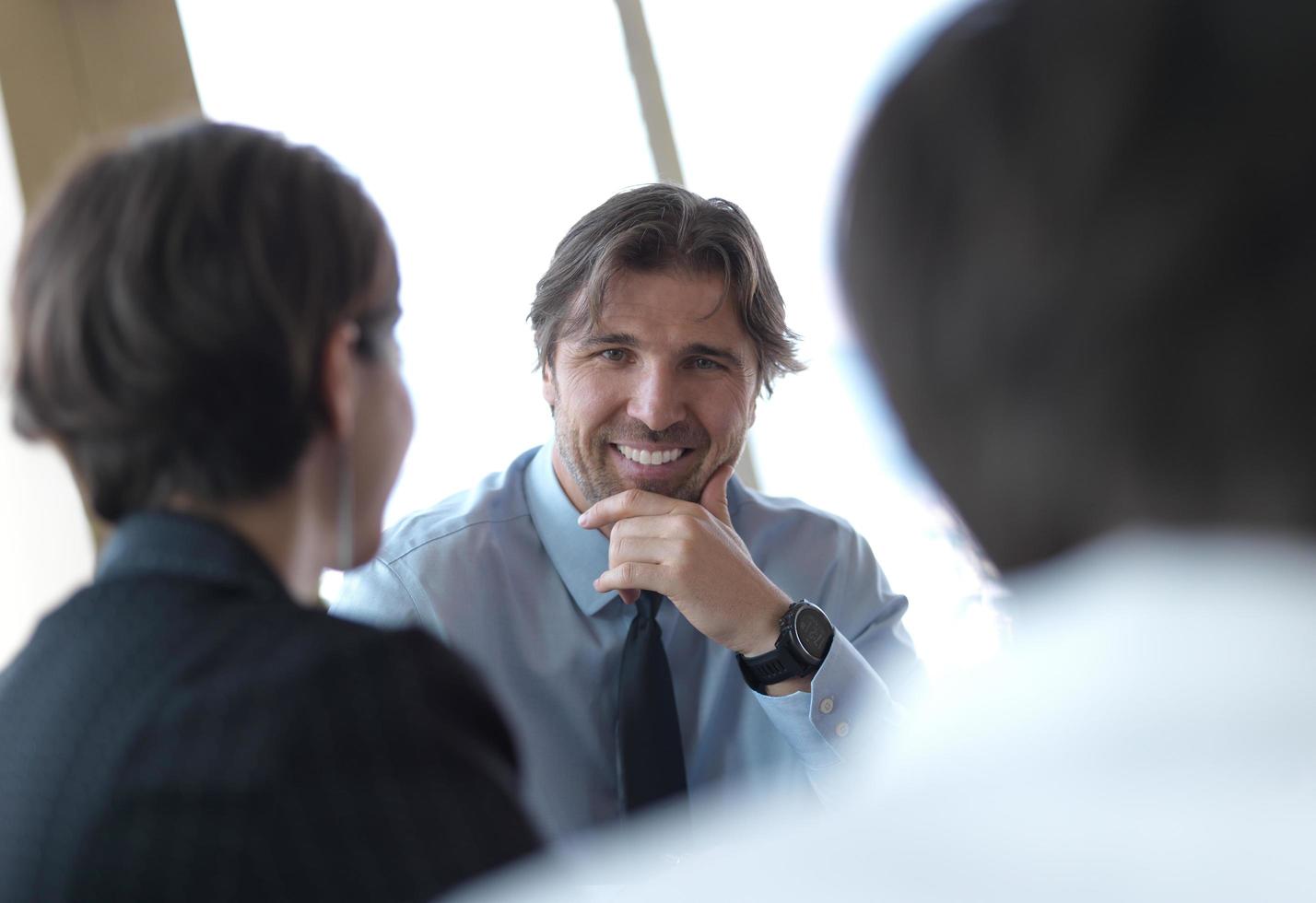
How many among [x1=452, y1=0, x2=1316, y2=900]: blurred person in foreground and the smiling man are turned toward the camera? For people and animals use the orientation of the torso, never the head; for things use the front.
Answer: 1

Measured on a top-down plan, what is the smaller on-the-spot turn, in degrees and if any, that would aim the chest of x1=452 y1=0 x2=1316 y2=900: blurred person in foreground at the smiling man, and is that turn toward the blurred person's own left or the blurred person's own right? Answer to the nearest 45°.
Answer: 0° — they already face them

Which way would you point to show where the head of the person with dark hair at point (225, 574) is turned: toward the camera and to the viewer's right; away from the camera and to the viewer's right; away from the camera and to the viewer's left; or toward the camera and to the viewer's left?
away from the camera and to the viewer's right

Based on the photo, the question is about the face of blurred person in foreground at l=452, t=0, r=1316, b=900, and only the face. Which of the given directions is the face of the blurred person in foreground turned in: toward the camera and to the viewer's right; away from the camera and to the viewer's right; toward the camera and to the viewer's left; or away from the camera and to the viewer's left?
away from the camera and to the viewer's left

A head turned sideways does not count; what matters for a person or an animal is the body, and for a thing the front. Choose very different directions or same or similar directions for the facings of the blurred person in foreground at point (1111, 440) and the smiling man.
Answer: very different directions

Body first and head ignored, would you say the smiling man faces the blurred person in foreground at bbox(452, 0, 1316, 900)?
yes

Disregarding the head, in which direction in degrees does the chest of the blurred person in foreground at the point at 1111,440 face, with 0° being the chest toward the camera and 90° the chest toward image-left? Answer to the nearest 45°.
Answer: approximately 180°

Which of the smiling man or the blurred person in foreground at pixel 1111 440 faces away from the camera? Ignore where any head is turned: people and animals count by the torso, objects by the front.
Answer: the blurred person in foreground
